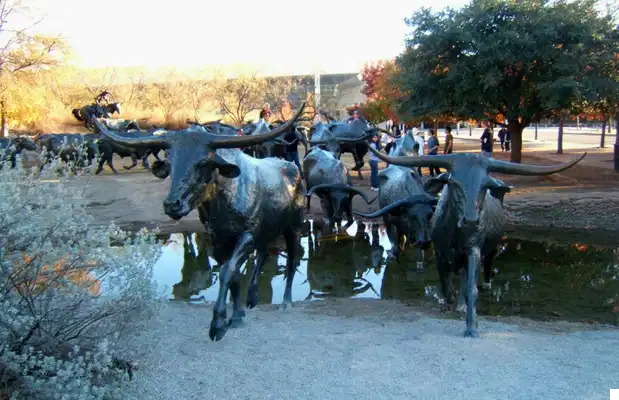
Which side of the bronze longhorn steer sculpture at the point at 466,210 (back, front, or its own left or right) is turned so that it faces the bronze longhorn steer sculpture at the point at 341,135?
back

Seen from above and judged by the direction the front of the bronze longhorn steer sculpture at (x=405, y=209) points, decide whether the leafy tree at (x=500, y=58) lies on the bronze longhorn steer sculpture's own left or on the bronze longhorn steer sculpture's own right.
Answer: on the bronze longhorn steer sculpture's own left

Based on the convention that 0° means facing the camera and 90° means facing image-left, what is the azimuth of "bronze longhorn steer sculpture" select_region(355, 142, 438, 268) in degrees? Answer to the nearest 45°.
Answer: approximately 315°

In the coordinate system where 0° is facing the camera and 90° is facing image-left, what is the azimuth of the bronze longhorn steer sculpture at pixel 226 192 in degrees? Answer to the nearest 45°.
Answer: approximately 45°

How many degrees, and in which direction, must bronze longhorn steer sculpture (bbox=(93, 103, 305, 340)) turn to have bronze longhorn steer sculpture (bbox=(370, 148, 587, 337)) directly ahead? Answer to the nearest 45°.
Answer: approximately 135° to its left

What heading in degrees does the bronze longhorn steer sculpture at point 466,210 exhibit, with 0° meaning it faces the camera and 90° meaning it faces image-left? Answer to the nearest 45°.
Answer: approximately 0°

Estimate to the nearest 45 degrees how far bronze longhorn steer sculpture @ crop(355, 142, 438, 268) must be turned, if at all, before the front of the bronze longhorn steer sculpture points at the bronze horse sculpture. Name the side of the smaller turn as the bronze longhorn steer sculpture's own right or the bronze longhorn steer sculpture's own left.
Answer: approximately 180°

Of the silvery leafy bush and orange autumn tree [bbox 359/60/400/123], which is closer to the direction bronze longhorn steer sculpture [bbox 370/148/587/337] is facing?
the silvery leafy bush

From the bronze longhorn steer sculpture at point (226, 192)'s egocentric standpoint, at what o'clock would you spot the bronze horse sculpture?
The bronze horse sculpture is roughly at 4 o'clock from the bronze longhorn steer sculpture.

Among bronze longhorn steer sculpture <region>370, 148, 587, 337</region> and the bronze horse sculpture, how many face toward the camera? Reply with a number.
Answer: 1
